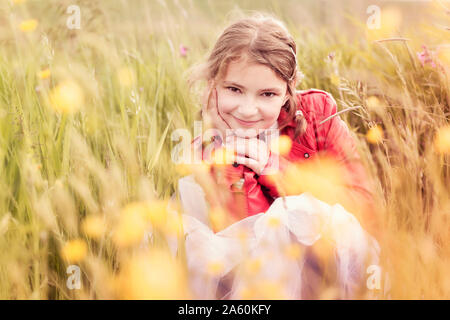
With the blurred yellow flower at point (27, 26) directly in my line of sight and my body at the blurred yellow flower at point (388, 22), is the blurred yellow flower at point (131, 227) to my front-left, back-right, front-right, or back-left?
front-left

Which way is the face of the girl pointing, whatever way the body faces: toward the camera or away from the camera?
toward the camera

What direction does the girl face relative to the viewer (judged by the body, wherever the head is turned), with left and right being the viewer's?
facing the viewer
